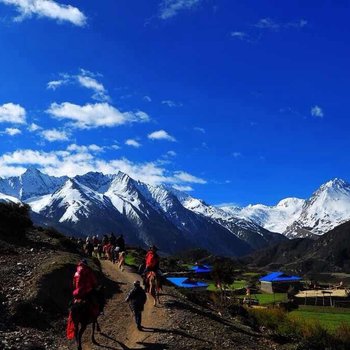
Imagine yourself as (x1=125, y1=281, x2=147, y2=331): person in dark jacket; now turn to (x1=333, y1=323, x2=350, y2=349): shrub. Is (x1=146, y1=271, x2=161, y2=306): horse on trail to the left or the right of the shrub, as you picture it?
left

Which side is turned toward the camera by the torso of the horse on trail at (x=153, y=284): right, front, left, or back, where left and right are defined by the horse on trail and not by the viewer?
back

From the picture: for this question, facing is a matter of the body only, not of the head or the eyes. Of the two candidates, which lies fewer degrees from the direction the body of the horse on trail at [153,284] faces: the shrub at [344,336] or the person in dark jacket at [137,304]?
the shrub

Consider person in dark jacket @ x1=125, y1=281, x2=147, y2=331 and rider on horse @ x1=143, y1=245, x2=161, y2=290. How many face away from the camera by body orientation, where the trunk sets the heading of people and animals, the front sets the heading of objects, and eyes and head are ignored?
2

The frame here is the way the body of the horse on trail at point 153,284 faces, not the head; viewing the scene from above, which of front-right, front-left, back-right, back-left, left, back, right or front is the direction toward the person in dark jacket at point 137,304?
back

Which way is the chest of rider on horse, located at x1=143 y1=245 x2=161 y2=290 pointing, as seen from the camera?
away from the camera

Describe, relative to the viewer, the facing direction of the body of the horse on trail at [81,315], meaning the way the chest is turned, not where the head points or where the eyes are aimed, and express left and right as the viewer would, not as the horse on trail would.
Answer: facing away from the viewer and to the right of the viewer

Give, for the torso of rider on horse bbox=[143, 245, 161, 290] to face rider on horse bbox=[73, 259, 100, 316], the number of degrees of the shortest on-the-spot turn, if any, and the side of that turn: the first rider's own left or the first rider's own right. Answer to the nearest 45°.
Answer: approximately 180°

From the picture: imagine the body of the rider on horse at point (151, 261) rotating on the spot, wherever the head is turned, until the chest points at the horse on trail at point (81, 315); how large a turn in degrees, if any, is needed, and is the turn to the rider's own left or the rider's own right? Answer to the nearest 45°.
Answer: approximately 180°

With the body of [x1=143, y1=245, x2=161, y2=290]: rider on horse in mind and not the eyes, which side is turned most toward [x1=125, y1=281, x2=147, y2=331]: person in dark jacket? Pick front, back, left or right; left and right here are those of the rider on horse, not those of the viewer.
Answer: back

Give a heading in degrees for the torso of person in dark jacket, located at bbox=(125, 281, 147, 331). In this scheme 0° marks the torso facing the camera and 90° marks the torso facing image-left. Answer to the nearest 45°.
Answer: approximately 180°
